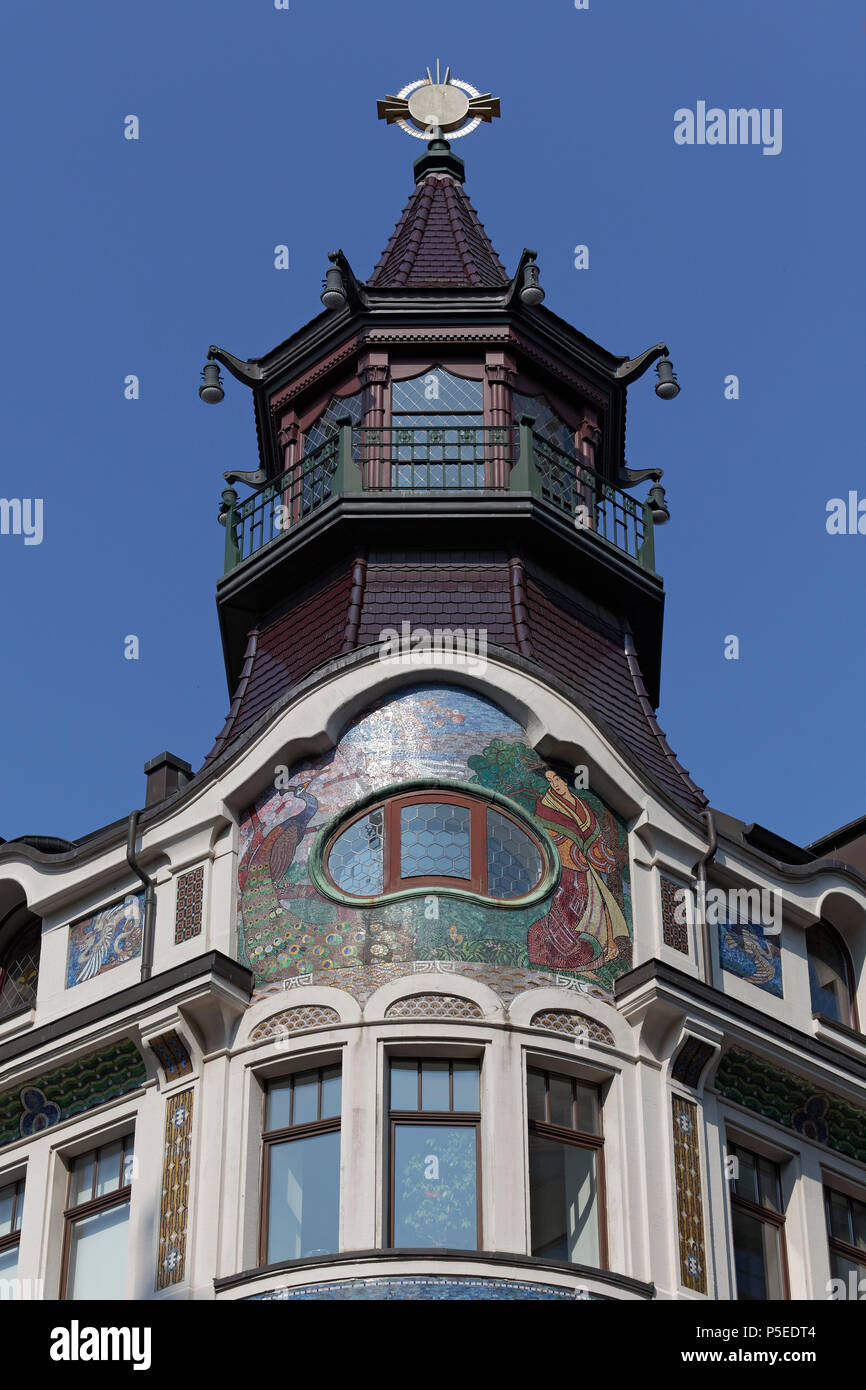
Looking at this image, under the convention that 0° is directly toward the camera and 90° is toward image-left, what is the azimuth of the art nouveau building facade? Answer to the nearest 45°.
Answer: approximately 0°
